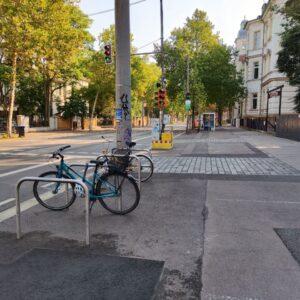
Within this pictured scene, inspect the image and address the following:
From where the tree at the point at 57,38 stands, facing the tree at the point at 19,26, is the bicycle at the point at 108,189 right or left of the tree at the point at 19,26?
left

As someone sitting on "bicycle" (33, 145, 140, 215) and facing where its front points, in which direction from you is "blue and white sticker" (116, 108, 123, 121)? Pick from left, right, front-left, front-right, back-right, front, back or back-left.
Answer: right

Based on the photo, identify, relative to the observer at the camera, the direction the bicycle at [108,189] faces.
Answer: facing to the left of the viewer

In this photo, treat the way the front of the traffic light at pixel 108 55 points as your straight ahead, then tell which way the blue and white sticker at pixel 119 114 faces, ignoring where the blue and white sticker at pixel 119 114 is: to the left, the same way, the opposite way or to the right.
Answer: the same way

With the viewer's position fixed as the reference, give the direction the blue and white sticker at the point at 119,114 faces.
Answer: facing the viewer

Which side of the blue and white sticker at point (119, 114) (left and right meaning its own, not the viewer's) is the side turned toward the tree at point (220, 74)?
back

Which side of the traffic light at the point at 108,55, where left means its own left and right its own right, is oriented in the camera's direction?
front

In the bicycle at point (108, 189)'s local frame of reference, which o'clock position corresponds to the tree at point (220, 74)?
The tree is roughly at 4 o'clock from the bicycle.

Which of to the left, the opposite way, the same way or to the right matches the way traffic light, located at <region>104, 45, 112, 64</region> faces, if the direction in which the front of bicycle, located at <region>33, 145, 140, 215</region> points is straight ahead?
to the left

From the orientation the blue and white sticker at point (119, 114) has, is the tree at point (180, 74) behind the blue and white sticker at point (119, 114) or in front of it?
behind

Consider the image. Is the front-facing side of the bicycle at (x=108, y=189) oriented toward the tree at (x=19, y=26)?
no

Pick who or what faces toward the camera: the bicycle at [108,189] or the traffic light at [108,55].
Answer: the traffic light

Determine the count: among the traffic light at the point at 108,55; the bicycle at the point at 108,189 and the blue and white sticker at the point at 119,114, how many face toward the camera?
2

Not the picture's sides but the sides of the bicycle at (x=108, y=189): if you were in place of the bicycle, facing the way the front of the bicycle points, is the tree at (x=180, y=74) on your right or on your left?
on your right

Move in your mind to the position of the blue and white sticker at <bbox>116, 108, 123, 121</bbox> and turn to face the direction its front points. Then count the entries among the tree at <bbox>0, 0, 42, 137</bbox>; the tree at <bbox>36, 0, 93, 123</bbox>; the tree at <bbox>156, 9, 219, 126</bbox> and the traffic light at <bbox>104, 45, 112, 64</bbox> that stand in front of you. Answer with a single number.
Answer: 0

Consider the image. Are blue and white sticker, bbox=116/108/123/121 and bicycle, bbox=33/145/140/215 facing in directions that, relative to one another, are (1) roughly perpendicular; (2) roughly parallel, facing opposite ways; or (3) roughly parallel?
roughly perpendicular

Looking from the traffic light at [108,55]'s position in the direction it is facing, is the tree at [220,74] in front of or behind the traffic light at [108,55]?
behind

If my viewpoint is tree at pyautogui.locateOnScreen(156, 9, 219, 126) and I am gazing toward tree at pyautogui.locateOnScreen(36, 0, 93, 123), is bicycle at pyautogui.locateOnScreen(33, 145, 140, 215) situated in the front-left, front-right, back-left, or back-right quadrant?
front-left
